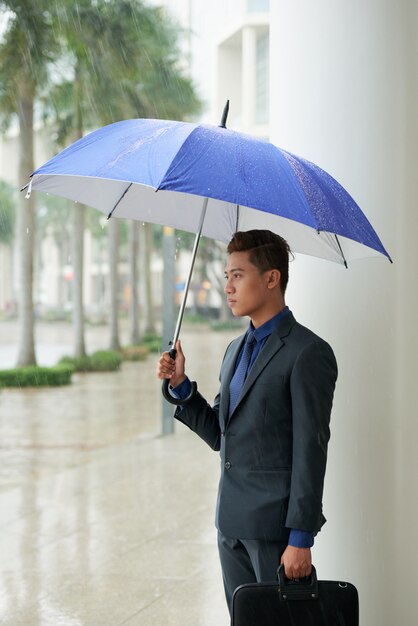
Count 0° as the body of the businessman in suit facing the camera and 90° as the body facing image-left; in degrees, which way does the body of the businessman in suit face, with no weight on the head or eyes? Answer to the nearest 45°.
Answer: approximately 45°

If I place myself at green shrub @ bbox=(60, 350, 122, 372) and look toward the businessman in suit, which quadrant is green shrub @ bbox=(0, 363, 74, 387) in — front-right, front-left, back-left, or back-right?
front-right

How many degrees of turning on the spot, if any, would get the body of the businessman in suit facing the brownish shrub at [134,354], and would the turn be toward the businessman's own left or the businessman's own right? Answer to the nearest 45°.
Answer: approximately 135° to the businessman's own right

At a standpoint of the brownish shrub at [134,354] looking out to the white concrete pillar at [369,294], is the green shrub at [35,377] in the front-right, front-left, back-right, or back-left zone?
front-right

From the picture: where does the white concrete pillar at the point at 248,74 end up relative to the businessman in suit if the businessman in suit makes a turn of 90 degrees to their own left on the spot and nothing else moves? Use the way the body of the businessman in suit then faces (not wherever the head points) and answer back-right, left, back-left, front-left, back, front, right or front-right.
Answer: back-left

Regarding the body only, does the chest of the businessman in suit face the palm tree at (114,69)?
no

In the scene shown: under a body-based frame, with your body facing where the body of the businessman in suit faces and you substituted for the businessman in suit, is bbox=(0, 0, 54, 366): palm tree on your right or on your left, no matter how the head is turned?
on your right

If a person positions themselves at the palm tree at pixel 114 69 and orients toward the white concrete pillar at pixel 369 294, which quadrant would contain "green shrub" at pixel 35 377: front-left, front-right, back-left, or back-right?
front-right

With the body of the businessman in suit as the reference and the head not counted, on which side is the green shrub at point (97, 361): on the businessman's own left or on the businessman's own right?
on the businessman's own right
